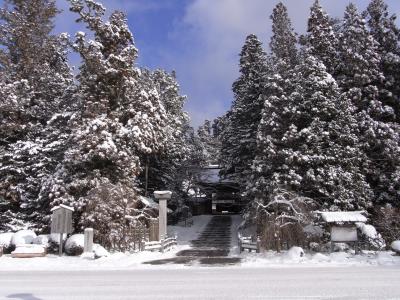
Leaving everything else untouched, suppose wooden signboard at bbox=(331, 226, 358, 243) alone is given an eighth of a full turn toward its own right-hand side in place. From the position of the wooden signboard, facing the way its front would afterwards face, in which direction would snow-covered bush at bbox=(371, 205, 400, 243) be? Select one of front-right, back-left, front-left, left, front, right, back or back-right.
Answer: back

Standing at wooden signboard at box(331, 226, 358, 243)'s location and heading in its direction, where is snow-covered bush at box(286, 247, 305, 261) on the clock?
The snow-covered bush is roughly at 2 o'clock from the wooden signboard.

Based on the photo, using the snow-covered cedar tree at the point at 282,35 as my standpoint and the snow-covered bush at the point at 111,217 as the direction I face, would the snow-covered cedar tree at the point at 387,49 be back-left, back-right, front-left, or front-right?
back-left

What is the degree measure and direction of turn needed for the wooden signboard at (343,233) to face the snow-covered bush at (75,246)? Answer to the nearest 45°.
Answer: approximately 90° to its right

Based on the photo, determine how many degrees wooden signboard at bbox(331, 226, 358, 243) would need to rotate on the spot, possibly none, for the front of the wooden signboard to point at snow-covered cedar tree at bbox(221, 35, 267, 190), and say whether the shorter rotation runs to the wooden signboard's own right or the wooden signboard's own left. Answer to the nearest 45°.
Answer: approximately 135° to the wooden signboard's own right

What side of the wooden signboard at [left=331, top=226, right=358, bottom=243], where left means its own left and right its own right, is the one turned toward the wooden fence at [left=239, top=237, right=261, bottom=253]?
right

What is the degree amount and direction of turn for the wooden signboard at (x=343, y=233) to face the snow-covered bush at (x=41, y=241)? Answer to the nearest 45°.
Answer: approximately 90° to its right

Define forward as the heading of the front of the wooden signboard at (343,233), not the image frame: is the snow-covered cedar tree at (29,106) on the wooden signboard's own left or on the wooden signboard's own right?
on the wooden signboard's own right

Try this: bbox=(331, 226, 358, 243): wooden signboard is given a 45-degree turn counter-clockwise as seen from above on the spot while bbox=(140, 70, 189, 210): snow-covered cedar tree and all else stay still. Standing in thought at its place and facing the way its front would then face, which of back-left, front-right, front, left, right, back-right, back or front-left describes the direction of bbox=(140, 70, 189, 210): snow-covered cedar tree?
back

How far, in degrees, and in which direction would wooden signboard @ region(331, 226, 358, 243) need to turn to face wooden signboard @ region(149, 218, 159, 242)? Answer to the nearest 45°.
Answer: approximately 90° to its right

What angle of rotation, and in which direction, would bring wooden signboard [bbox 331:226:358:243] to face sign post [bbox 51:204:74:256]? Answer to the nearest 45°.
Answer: approximately 90° to its right

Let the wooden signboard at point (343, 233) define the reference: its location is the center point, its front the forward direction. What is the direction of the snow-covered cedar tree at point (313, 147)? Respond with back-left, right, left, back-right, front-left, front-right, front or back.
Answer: back

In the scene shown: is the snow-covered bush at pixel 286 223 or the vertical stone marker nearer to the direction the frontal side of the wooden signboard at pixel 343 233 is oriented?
the vertical stone marker

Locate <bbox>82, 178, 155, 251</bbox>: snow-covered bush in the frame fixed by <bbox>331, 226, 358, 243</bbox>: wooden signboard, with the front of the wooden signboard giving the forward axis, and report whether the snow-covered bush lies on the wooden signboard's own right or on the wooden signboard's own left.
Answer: on the wooden signboard's own right

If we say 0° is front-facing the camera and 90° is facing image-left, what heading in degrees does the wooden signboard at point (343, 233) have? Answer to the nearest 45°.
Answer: approximately 0°
